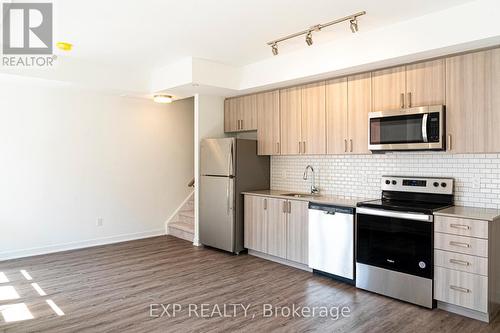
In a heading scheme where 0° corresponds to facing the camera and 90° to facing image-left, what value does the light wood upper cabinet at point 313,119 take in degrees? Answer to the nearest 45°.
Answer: approximately 45°

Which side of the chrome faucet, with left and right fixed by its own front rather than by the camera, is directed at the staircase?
right

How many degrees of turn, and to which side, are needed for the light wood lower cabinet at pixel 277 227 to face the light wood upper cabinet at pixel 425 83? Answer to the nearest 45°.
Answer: approximately 90° to its left

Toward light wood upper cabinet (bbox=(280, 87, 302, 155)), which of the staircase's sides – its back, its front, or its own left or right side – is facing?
left

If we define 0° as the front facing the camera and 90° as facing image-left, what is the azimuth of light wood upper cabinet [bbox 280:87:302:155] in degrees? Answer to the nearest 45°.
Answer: approximately 45°

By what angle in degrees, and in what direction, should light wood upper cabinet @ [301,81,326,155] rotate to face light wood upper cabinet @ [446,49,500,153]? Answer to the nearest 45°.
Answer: approximately 90° to its left

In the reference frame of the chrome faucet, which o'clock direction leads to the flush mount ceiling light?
The flush mount ceiling light is roughly at 2 o'clock from the chrome faucet.

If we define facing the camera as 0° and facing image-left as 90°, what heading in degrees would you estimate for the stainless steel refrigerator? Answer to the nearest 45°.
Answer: approximately 45°

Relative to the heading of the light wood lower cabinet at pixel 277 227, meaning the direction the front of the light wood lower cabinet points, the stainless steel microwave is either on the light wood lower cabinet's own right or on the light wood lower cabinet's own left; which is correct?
on the light wood lower cabinet's own left
